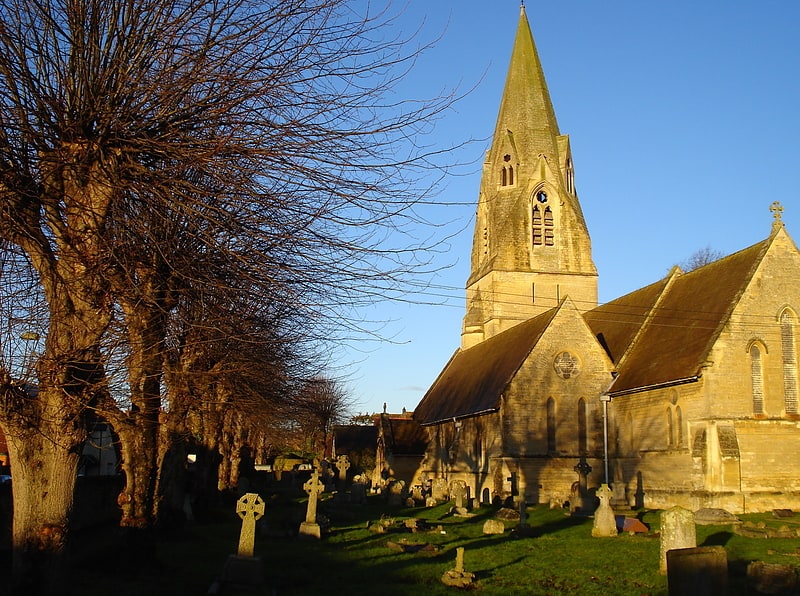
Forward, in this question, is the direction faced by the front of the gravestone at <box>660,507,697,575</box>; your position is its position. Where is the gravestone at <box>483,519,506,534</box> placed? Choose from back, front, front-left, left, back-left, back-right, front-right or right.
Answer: back-right

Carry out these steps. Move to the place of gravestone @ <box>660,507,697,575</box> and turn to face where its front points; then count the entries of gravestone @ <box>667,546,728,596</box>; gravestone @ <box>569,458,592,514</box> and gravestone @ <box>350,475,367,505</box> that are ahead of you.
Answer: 1

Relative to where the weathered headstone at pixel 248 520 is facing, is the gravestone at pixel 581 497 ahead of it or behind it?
behind

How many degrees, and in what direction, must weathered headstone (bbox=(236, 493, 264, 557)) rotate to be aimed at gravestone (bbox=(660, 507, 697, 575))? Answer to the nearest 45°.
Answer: approximately 90° to its left

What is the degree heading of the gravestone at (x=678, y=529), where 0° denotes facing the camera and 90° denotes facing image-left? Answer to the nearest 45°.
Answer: approximately 0°

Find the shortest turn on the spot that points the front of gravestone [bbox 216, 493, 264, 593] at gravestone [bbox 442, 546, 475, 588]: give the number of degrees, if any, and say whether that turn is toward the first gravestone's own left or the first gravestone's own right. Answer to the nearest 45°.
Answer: approximately 90° to the first gravestone's own left

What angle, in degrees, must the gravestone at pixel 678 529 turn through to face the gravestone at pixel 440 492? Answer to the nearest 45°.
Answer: approximately 135° to its right

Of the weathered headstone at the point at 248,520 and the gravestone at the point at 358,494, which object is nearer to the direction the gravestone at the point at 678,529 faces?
the weathered headstone

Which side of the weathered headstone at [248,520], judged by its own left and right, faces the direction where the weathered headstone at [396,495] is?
back

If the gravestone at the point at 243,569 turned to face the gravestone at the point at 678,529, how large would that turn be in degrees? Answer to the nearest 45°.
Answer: approximately 90° to its left

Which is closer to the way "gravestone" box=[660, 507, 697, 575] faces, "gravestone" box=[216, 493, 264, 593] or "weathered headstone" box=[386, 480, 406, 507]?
the gravestone

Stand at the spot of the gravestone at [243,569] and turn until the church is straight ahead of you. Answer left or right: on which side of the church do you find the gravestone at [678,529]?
right

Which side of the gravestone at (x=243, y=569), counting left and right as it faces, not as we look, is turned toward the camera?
front
